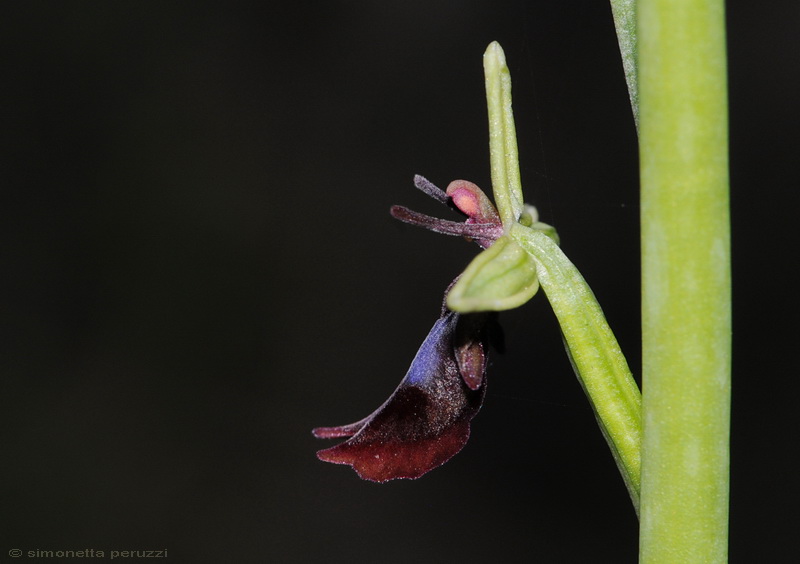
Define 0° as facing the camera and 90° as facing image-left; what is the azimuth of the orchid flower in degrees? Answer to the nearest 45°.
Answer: approximately 90°
